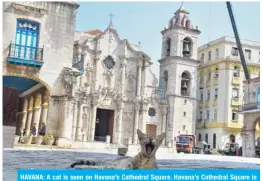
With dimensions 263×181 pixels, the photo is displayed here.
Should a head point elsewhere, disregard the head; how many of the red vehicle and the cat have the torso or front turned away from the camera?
0

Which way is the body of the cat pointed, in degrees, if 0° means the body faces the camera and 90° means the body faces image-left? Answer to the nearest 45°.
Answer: approximately 315°

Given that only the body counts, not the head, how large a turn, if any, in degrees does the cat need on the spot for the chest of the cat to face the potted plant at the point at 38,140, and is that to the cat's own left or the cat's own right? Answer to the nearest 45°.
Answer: approximately 135° to the cat's own left

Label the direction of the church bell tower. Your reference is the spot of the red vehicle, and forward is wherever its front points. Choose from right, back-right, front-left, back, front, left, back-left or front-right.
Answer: back-right

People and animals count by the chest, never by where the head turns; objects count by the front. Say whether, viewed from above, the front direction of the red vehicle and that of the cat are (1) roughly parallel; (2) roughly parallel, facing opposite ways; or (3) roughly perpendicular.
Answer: roughly perpendicular

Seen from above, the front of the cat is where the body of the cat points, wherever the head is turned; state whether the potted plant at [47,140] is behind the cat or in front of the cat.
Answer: behind

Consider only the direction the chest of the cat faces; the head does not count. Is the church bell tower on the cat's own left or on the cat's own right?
on the cat's own left

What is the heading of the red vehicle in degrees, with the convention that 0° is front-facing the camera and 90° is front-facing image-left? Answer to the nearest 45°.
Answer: approximately 45°
